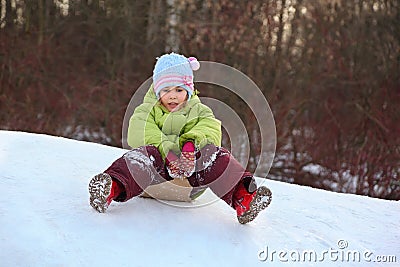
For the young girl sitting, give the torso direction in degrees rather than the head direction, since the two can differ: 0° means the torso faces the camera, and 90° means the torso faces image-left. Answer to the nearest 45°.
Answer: approximately 0°
